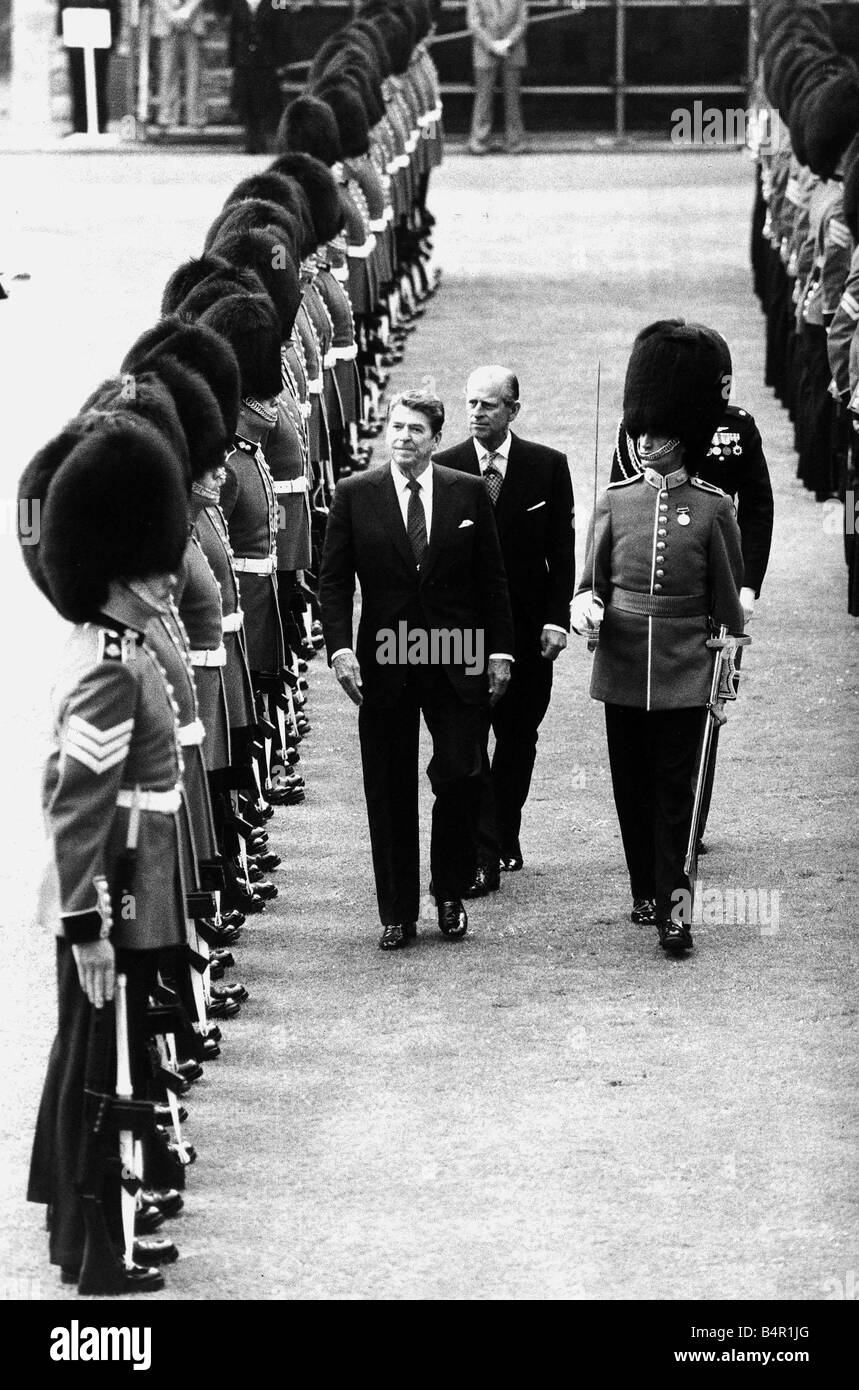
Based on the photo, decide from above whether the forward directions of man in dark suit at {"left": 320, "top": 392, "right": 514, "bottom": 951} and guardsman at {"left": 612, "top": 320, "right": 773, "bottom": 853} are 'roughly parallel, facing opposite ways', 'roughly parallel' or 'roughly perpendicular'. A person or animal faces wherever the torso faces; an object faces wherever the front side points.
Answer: roughly parallel

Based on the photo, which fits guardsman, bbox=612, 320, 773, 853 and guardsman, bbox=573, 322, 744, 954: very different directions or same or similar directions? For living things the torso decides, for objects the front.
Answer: same or similar directions

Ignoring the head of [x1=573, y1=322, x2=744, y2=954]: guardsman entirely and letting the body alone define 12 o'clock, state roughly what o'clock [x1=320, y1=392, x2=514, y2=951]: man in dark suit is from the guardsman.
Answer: The man in dark suit is roughly at 3 o'clock from the guardsman.

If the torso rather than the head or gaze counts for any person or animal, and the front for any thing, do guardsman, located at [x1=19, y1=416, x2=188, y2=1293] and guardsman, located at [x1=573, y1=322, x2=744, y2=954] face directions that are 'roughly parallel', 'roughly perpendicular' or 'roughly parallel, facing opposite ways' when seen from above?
roughly perpendicular

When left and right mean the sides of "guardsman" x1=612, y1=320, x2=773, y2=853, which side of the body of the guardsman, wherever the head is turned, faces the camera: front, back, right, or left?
front

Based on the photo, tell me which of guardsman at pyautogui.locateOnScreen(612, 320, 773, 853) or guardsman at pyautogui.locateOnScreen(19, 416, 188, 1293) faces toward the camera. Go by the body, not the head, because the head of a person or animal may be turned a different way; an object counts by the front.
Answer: guardsman at pyautogui.locateOnScreen(612, 320, 773, 853)

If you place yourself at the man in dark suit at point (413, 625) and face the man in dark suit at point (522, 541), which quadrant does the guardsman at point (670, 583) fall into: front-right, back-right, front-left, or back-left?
front-right

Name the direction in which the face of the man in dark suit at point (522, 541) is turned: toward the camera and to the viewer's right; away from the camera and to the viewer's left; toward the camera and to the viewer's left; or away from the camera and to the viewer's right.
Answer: toward the camera and to the viewer's left

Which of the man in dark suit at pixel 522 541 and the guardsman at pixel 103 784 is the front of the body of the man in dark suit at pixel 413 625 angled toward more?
the guardsman

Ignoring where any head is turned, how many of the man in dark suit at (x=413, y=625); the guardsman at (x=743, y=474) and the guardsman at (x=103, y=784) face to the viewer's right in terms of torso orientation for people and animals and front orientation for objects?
1

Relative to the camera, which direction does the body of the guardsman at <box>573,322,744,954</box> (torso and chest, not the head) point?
toward the camera

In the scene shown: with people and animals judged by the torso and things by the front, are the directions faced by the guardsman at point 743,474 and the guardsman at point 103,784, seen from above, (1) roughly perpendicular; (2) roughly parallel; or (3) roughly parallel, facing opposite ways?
roughly perpendicular

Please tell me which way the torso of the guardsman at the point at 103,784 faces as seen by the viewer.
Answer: to the viewer's right
